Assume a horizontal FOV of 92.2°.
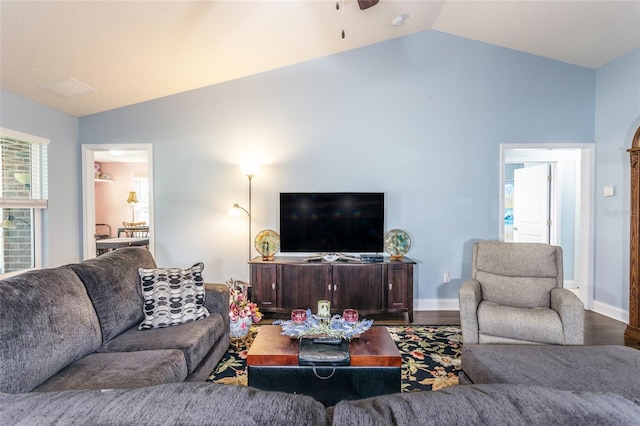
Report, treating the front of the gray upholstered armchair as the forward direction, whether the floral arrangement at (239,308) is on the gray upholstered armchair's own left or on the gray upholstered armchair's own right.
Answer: on the gray upholstered armchair's own right

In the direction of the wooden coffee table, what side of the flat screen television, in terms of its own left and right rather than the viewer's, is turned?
front

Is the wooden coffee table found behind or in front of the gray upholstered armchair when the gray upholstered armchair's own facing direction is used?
in front

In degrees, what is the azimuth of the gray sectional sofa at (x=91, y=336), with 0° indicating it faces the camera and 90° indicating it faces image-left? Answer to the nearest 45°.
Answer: approximately 315°

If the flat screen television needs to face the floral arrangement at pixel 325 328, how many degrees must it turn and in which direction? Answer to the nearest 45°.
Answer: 0° — it already faces it

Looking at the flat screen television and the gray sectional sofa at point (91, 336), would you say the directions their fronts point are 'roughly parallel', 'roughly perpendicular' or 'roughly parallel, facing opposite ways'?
roughly perpendicular

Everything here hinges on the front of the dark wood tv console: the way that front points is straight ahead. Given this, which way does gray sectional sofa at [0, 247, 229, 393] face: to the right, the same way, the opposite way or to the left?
to the left

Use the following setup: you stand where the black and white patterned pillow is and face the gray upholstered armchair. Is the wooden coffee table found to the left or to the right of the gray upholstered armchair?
right
